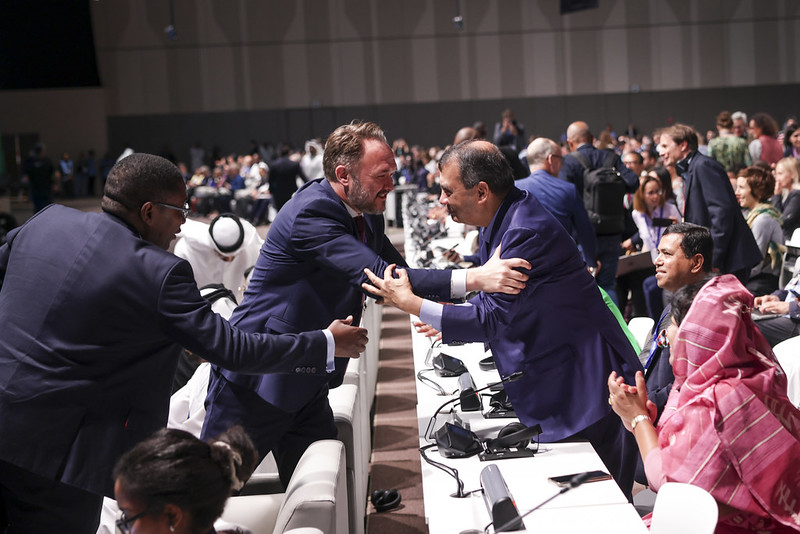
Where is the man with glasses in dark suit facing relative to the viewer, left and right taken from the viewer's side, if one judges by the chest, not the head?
facing away from the viewer and to the right of the viewer

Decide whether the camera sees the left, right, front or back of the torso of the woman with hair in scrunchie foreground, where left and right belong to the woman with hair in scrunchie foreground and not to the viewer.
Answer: left

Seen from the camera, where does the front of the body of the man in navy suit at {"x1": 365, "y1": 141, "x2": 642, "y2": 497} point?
to the viewer's left

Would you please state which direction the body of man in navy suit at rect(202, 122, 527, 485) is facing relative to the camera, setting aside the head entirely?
to the viewer's right

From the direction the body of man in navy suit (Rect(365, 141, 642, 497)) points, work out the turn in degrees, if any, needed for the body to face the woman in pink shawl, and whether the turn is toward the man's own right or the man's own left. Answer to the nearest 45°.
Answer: approximately 135° to the man's own left

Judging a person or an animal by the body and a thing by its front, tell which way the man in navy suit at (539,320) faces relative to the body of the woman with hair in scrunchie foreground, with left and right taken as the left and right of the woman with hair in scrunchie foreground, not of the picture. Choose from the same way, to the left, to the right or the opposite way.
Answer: the same way

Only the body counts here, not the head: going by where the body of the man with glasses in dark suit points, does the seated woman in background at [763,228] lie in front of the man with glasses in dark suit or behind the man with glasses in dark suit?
in front

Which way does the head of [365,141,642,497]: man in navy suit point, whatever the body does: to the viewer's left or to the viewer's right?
to the viewer's left
